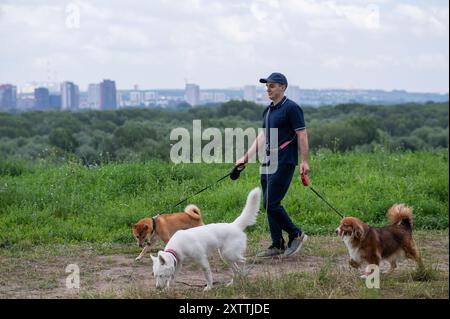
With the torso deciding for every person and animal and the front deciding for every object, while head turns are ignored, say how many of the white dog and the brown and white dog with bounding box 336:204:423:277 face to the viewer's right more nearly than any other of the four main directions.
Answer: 0

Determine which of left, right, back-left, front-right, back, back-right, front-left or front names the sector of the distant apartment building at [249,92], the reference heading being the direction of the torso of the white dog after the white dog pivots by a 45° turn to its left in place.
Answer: back

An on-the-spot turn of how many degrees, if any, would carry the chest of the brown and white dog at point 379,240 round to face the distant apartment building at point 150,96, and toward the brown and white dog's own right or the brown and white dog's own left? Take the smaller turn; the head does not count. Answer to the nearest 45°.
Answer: approximately 45° to the brown and white dog's own right

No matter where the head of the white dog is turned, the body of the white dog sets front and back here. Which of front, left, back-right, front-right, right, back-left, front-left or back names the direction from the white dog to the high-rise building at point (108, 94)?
back-right

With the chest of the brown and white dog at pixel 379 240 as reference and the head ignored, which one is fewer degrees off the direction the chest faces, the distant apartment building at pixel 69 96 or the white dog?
the white dog

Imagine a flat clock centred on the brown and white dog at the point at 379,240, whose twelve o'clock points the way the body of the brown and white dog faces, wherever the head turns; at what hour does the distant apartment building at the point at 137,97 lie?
The distant apartment building is roughly at 2 o'clock from the brown and white dog.

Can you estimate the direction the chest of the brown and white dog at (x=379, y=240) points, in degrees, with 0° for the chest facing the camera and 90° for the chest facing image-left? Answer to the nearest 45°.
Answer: approximately 90°

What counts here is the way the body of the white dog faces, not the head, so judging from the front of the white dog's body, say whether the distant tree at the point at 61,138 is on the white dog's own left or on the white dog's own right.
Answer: on the white dog's own right

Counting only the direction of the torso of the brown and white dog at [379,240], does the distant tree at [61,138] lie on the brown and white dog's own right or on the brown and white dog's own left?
on the brown and white dog's own right

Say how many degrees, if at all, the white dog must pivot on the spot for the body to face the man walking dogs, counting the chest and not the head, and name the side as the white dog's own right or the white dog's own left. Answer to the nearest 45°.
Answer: approximately 180°

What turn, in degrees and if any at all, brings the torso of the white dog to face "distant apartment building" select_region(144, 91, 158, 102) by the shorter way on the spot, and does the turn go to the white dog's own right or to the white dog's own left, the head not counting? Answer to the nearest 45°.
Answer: approximately 135° to the white dog's own right

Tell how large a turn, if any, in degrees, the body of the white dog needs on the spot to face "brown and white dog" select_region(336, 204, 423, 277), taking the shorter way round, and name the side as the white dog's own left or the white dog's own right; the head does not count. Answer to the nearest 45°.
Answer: approximately 135° to the white dog's own left

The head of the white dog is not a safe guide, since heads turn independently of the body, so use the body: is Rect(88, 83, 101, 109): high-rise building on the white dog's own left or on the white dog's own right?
on the white dog's own right
